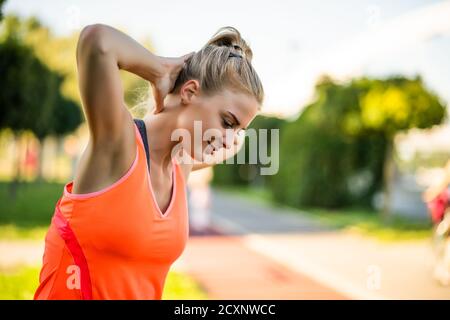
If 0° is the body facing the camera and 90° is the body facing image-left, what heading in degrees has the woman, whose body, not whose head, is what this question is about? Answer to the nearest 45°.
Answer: approximately 315°

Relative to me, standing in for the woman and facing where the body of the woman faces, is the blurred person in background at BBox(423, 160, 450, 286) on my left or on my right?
on my left

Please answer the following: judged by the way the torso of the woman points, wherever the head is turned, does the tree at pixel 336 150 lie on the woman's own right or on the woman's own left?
on the woman's own left

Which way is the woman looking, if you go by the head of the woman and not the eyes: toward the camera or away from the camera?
toward the camera
